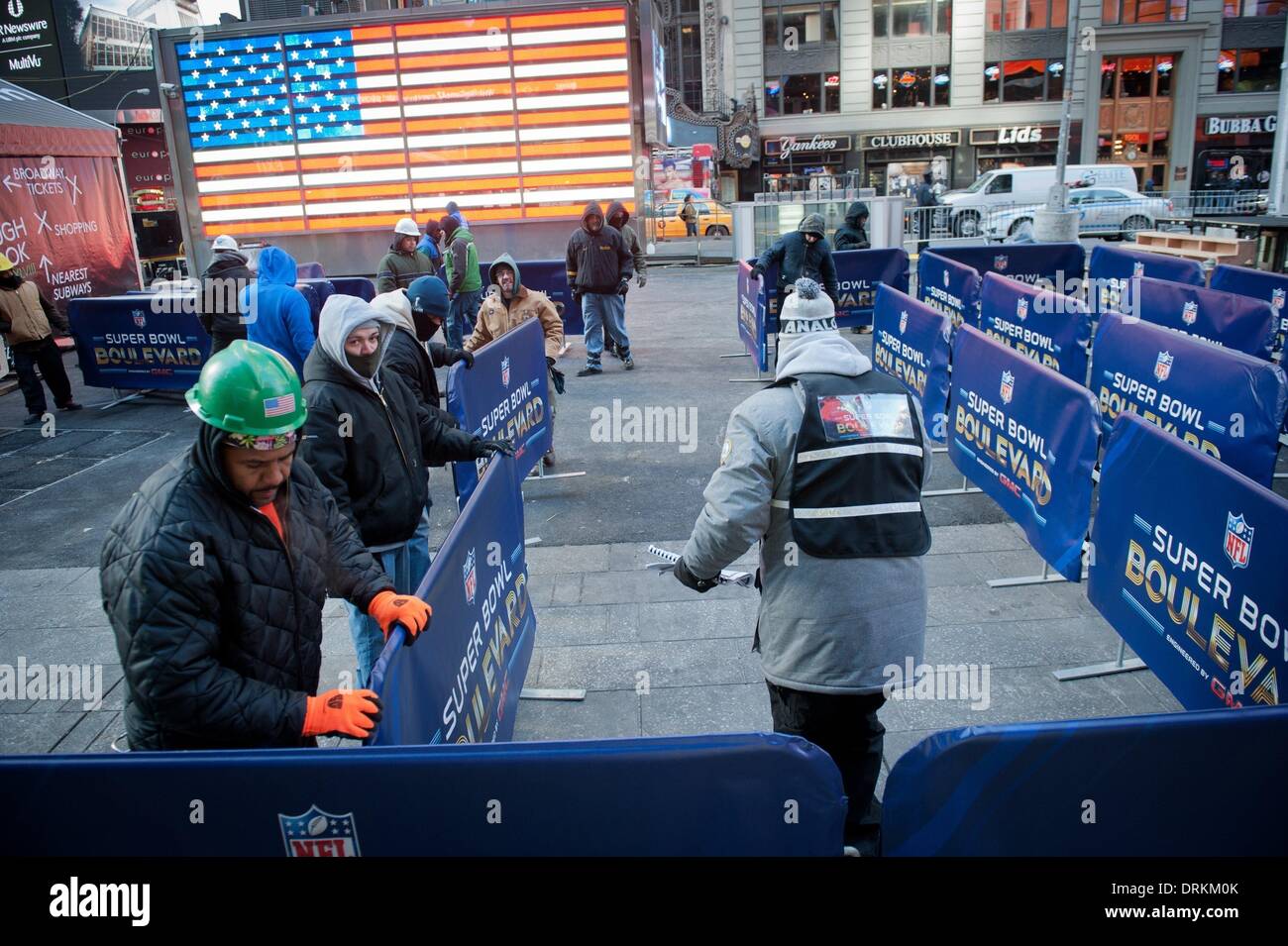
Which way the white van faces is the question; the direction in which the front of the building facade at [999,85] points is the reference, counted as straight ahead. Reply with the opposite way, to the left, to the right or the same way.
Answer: to the right

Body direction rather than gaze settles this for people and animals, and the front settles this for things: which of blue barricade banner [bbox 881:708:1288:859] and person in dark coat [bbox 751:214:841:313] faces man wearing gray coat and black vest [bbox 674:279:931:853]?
the person in dark coat

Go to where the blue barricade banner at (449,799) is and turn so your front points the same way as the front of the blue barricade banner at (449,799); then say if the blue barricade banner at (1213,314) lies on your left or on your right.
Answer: on your left

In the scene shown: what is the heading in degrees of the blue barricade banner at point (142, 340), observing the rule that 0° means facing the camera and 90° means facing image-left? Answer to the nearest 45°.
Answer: approximately 0°

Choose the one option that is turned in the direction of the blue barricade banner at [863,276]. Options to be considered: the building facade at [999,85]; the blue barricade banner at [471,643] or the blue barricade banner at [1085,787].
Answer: the building facade

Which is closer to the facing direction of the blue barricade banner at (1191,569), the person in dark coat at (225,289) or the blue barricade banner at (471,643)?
the blue barricade banner

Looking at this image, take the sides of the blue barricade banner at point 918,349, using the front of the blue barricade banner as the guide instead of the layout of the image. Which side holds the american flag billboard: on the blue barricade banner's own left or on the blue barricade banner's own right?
on the blue barricade banner's own right

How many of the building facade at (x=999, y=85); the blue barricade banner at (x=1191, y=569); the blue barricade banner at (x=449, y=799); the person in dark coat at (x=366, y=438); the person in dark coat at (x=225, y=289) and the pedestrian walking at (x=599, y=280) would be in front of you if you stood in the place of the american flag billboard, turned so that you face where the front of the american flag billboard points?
5

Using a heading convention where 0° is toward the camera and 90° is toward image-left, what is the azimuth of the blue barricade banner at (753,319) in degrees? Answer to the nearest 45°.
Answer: approximately 45°
